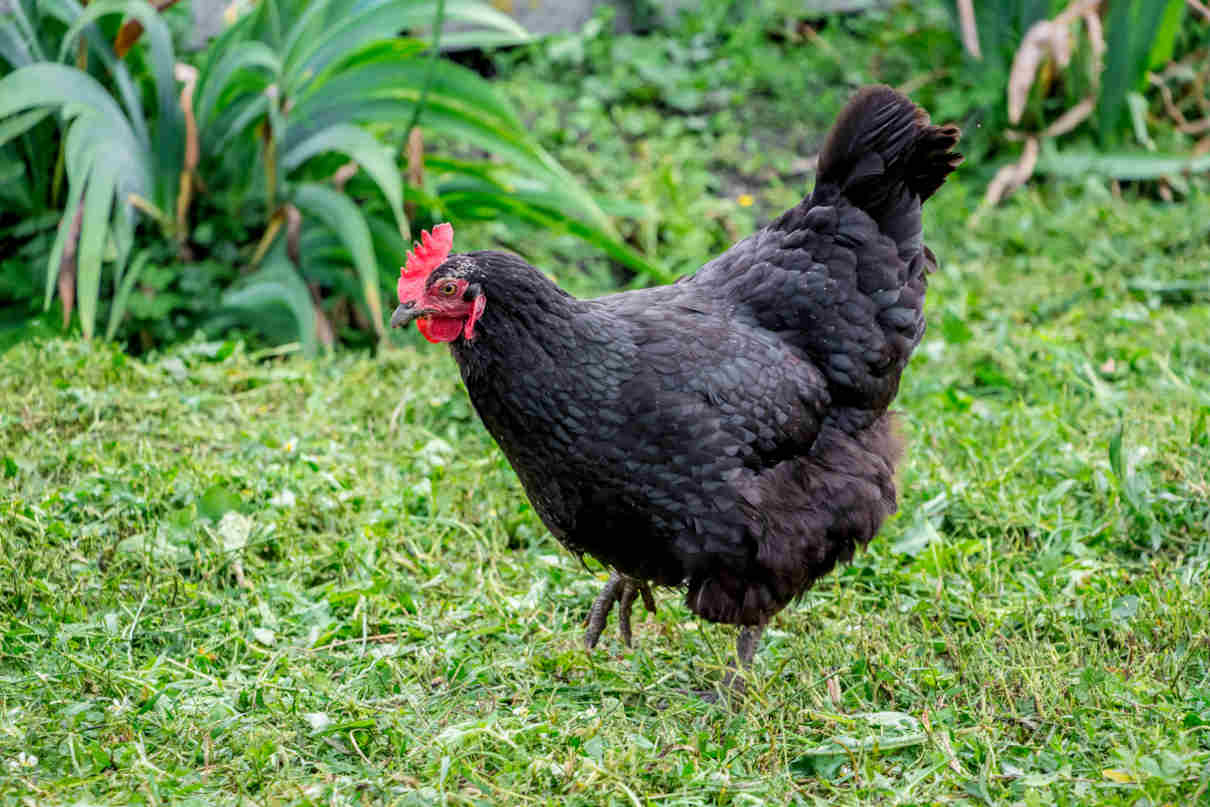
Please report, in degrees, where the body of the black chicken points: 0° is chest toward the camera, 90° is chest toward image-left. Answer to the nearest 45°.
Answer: approximately 90°

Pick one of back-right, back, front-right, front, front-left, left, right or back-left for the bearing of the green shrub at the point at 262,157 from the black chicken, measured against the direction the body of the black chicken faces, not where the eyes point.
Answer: front-right
